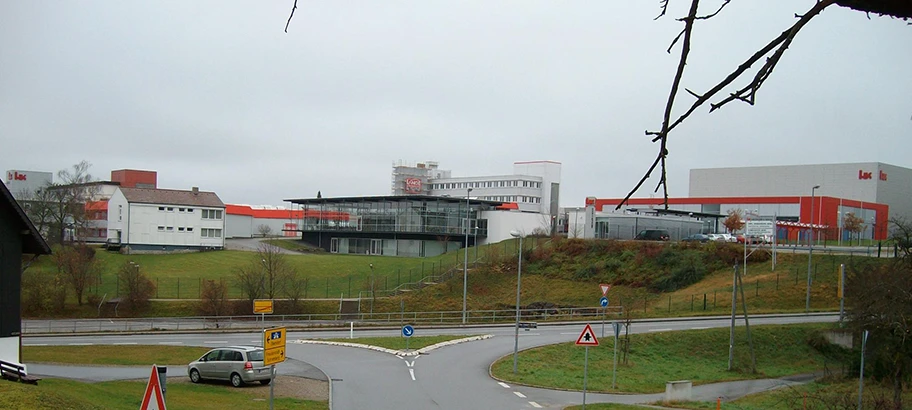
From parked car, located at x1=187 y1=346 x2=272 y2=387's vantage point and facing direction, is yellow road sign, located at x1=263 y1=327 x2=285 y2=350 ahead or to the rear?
to the rear

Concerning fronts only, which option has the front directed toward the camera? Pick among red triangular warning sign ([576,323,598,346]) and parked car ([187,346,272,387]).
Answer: the red triangular warning sign

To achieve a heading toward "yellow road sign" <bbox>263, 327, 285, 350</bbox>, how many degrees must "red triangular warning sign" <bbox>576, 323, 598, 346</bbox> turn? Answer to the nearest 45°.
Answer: approximately 45° to its right

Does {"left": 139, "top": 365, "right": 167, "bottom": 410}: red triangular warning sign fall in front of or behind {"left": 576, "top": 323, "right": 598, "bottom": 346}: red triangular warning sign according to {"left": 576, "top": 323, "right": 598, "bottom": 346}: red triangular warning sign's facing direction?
in front

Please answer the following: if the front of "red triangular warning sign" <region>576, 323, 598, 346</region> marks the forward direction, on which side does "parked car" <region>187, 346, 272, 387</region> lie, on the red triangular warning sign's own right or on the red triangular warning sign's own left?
on the red triangular warning sign's own right

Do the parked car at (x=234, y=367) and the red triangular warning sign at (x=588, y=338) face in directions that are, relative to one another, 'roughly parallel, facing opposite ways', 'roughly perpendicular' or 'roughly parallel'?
roughly perpendicular

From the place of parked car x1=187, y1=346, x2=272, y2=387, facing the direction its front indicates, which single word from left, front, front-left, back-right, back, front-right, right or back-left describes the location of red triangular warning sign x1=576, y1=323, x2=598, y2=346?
back

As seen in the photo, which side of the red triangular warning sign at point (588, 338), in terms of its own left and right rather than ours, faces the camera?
front

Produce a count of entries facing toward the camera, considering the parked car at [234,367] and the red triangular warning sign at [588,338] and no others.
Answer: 1

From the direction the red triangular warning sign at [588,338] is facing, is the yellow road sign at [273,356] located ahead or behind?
ahead
